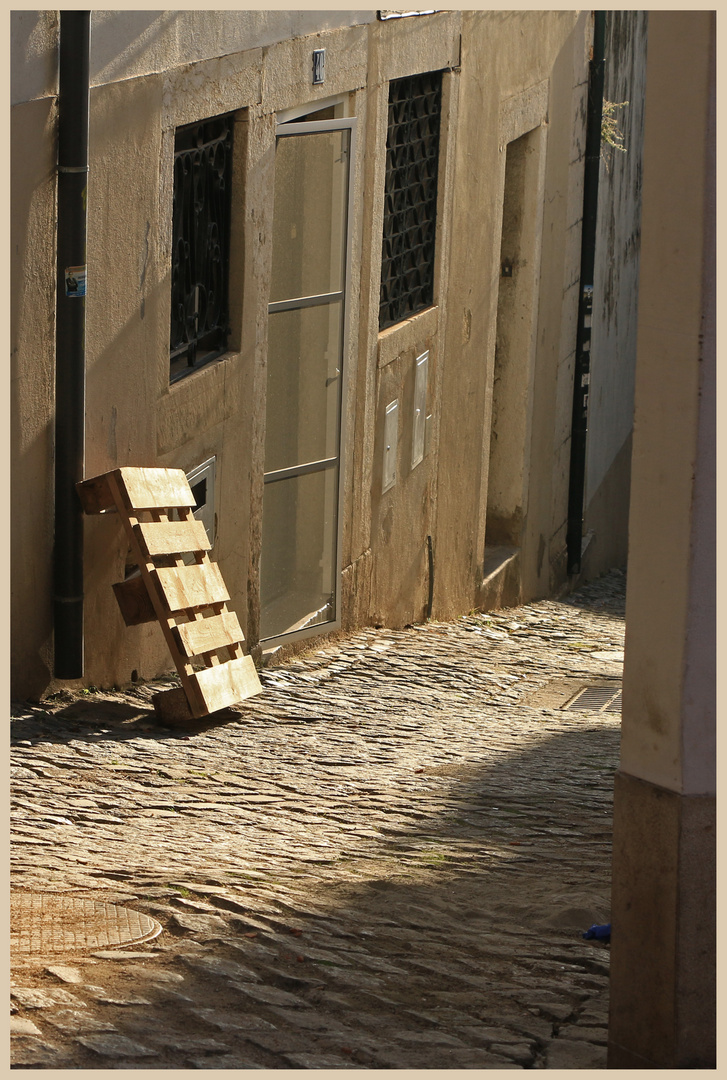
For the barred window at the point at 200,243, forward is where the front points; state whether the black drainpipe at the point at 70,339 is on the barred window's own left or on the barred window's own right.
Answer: on the barred window's own right

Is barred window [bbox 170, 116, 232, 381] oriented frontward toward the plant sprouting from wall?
no

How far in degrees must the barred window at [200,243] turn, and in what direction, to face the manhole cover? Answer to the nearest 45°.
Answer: approximately 45° to its right

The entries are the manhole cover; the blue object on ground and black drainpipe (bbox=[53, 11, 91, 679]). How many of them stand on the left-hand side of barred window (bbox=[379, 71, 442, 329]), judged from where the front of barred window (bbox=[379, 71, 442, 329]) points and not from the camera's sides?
0

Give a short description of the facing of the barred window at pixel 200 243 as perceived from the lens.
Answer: facing the viewer and to the right of the viewer

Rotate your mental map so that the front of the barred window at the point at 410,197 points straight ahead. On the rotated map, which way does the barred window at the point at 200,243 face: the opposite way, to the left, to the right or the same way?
the same way

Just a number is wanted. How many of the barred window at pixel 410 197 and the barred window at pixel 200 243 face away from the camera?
0

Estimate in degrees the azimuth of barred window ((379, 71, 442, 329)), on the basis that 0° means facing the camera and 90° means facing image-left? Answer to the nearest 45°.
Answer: approximately 315°

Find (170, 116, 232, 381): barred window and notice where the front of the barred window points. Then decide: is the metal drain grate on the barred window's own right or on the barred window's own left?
on the barred window's own left

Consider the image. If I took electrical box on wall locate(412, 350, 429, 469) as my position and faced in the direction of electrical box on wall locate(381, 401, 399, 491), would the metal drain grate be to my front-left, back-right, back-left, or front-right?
front-left

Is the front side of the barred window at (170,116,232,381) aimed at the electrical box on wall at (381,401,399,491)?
no

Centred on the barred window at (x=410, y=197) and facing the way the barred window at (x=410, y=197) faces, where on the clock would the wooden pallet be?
The wooden pallet is roughly at 2 o'clock from the barred window.

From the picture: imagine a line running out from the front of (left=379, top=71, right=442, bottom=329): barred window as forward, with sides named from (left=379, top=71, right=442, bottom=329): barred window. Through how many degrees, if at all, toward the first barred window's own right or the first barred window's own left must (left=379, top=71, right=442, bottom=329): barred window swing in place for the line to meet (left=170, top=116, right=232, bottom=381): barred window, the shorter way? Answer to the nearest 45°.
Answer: approximately 45° to the first barred window's own right
